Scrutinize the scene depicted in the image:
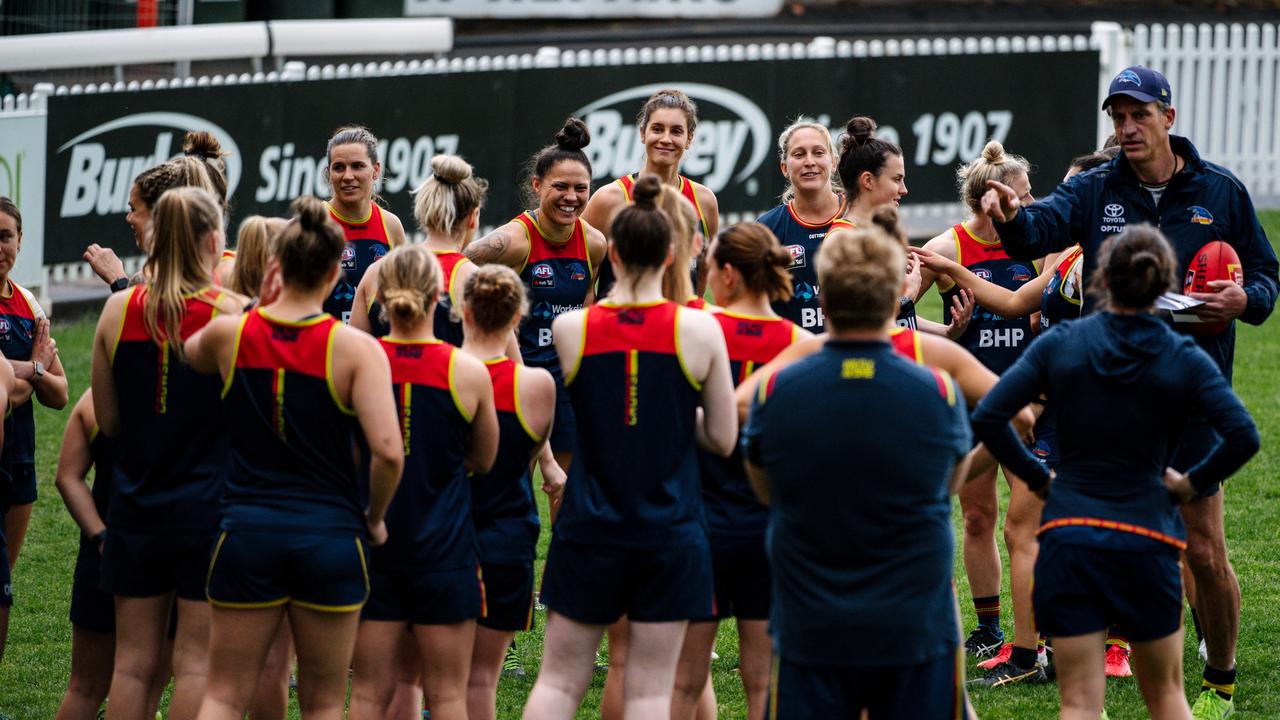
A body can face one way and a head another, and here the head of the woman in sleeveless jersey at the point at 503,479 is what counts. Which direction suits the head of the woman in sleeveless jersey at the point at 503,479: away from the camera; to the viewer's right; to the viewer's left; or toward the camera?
away from the camera

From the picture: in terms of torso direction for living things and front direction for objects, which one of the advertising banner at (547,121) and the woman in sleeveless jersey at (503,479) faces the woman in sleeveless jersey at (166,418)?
the advertising banner

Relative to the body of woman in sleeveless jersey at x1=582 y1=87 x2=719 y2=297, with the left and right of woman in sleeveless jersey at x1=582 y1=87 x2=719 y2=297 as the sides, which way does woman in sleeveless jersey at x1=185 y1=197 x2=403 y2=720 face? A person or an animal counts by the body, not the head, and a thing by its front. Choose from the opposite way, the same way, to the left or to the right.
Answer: the opposite way

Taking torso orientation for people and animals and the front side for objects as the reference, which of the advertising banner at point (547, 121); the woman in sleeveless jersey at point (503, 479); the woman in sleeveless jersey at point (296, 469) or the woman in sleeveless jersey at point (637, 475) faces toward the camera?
the advertising banner

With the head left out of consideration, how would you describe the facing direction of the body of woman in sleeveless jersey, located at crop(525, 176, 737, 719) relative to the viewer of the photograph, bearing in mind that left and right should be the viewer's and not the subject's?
facing away from the viewer

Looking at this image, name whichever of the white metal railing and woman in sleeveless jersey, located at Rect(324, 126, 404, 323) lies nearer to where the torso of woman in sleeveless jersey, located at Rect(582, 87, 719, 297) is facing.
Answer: the woman in sleeveless jersey

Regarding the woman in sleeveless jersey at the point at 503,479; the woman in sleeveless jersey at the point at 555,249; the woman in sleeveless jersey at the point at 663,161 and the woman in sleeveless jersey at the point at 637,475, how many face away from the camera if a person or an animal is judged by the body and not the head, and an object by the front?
2

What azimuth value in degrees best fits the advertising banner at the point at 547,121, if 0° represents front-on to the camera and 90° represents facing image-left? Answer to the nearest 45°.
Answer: approximately 0°

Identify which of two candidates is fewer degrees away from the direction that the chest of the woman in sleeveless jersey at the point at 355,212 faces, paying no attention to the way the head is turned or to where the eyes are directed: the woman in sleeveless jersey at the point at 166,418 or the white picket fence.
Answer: the woman in sleeveless jersey

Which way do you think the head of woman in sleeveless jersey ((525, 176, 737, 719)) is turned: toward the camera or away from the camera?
away from the camera

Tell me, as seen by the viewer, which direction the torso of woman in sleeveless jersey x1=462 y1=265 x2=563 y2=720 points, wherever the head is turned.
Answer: away from the camera

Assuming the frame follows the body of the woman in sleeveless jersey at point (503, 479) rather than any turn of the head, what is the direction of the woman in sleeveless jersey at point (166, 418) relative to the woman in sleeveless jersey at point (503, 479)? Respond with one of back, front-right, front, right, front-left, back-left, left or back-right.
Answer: left

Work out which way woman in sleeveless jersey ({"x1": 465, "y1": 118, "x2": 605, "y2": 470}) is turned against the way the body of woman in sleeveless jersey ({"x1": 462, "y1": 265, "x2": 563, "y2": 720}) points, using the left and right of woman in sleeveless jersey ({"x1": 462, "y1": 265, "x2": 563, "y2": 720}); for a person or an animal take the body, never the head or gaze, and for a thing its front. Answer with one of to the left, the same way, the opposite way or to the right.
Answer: the opposite way

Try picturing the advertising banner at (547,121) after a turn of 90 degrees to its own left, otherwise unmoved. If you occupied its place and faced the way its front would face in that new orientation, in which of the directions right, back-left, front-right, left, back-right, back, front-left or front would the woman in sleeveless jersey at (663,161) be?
right

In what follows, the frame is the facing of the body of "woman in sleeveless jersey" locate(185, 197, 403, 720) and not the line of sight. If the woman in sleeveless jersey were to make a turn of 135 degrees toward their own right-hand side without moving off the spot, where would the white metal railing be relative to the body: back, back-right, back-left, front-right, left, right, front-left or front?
back-left

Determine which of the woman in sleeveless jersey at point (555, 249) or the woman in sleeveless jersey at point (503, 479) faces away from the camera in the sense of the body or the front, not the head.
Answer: the woman in sleeveless jersey at point (503, 479)

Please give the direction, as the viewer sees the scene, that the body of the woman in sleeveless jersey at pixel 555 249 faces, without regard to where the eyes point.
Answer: toward the camera

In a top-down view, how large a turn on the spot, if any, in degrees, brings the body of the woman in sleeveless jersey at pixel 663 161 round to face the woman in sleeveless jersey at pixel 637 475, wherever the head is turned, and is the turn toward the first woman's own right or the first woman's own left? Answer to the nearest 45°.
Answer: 0° — they already face them

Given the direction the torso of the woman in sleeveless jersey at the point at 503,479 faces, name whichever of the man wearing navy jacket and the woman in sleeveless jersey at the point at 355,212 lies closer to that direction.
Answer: the woman in sleeveless jersey

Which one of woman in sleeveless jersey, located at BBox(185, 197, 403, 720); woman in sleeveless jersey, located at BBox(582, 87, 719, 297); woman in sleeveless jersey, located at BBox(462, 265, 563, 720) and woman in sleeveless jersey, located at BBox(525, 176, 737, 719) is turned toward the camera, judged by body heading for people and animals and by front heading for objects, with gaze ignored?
woman in sleeveless jersey, located at BBox(582, 87, 719, 297)

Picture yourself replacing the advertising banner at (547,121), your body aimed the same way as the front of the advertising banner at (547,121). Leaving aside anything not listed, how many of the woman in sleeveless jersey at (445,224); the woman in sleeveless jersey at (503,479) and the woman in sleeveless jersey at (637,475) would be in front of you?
3

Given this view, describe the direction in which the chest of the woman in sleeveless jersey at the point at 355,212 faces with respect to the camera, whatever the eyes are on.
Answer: toward the camera

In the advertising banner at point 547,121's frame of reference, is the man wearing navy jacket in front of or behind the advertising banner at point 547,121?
in front
